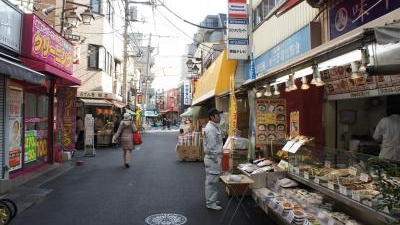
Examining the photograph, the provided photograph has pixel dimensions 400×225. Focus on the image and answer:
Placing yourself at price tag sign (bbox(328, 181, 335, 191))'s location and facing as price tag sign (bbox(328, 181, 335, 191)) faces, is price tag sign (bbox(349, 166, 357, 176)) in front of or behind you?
behind

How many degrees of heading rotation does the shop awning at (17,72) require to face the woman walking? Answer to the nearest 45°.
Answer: approximately 90° to its left

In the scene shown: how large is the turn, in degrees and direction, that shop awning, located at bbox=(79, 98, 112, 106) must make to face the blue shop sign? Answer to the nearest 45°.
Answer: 0° — it already faces it

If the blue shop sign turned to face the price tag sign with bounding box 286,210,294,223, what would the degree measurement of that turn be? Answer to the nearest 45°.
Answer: approximately 45° to its left

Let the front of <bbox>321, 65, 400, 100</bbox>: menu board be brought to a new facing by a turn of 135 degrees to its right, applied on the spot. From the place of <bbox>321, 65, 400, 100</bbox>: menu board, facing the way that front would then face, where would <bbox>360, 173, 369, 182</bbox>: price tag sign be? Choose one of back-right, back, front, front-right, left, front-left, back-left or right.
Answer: back

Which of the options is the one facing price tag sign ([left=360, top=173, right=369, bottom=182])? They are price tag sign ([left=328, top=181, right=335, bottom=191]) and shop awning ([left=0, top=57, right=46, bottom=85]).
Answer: the shop awning

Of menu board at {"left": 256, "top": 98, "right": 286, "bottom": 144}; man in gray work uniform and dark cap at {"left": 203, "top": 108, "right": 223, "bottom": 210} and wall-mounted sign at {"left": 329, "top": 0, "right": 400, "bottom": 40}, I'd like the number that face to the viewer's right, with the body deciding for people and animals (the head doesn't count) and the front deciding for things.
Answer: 1

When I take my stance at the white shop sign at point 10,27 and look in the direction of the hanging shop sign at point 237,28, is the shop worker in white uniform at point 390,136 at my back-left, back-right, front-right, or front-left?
front-right
